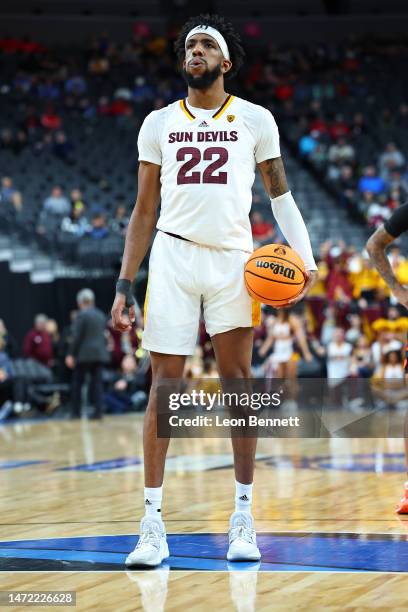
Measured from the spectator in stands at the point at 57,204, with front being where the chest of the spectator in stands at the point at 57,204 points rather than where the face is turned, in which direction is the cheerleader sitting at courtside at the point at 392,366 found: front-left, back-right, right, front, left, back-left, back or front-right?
front-left

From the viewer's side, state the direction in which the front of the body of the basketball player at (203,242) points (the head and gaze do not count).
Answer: toward the camera

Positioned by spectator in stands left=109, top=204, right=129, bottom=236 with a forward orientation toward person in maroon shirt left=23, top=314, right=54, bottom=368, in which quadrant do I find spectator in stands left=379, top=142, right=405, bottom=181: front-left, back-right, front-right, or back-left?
back-left

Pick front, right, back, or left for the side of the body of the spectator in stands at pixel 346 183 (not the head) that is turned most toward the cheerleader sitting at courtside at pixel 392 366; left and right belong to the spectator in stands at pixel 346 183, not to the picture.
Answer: front

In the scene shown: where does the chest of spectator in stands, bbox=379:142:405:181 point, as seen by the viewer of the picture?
toward the camera

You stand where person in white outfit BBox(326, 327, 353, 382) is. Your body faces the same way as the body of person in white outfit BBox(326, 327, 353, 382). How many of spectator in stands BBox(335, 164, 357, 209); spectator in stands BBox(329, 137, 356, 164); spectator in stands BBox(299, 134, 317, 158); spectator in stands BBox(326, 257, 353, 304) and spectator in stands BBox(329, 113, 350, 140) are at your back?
5

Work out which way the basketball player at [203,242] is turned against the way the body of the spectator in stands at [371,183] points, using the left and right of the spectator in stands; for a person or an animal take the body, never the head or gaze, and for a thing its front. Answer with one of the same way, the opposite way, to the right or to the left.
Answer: the same way

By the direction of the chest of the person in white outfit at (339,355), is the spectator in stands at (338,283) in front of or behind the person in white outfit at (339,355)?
behind

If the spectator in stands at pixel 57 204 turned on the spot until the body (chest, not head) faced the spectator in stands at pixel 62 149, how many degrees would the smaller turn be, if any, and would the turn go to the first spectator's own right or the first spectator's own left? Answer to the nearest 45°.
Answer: approximately 180°

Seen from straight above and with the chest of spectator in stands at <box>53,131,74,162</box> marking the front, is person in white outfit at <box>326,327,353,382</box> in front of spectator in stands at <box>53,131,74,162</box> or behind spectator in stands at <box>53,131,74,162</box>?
in front

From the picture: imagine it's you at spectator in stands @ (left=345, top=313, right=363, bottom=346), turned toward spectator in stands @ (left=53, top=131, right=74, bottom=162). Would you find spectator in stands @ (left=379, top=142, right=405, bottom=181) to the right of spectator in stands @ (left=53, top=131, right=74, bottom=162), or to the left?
right

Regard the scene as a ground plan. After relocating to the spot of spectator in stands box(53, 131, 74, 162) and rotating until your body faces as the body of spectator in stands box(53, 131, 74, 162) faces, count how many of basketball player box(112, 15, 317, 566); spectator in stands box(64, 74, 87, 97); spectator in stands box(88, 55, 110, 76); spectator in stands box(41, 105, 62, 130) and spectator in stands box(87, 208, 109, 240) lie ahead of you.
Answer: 2

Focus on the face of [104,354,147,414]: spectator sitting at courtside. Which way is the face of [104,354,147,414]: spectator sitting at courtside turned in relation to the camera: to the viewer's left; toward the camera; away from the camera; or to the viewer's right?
toward the camera

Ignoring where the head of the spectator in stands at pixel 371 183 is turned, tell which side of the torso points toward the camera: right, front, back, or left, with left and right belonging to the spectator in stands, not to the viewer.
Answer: front

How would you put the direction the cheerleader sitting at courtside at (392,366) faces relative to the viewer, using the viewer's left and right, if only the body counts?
facing the viewer

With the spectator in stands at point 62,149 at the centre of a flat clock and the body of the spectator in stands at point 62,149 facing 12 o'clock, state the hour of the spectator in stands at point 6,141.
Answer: the spectator in stands at point 6,141 is roughly at 3 o'clock from the spectator in stands at point 62,149.

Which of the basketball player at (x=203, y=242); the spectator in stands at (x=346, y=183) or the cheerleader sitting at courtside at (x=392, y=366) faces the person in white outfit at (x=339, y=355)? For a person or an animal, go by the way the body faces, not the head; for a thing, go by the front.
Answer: the spectator in stands at (x=346, y=183)

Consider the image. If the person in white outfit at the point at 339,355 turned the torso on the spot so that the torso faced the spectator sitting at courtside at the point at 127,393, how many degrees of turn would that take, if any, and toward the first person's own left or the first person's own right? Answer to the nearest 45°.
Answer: approximately 90° to the first person's own right

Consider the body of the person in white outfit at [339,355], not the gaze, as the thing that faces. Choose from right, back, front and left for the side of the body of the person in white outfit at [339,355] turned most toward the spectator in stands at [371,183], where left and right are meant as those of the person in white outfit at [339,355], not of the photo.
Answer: back

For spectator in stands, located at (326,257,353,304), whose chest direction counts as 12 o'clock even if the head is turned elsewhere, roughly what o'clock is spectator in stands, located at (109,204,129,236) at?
spectator in stands, located at (109,204,129,236) is roughly at 4 o'clock from spectator in stands, located at (326,257,353,304).

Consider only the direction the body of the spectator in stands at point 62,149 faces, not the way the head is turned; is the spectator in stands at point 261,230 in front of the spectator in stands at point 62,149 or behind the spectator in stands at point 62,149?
in front
